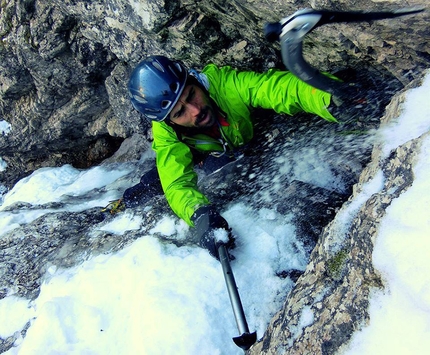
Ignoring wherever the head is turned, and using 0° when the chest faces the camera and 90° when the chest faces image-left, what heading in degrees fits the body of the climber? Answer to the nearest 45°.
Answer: approximately 315°
